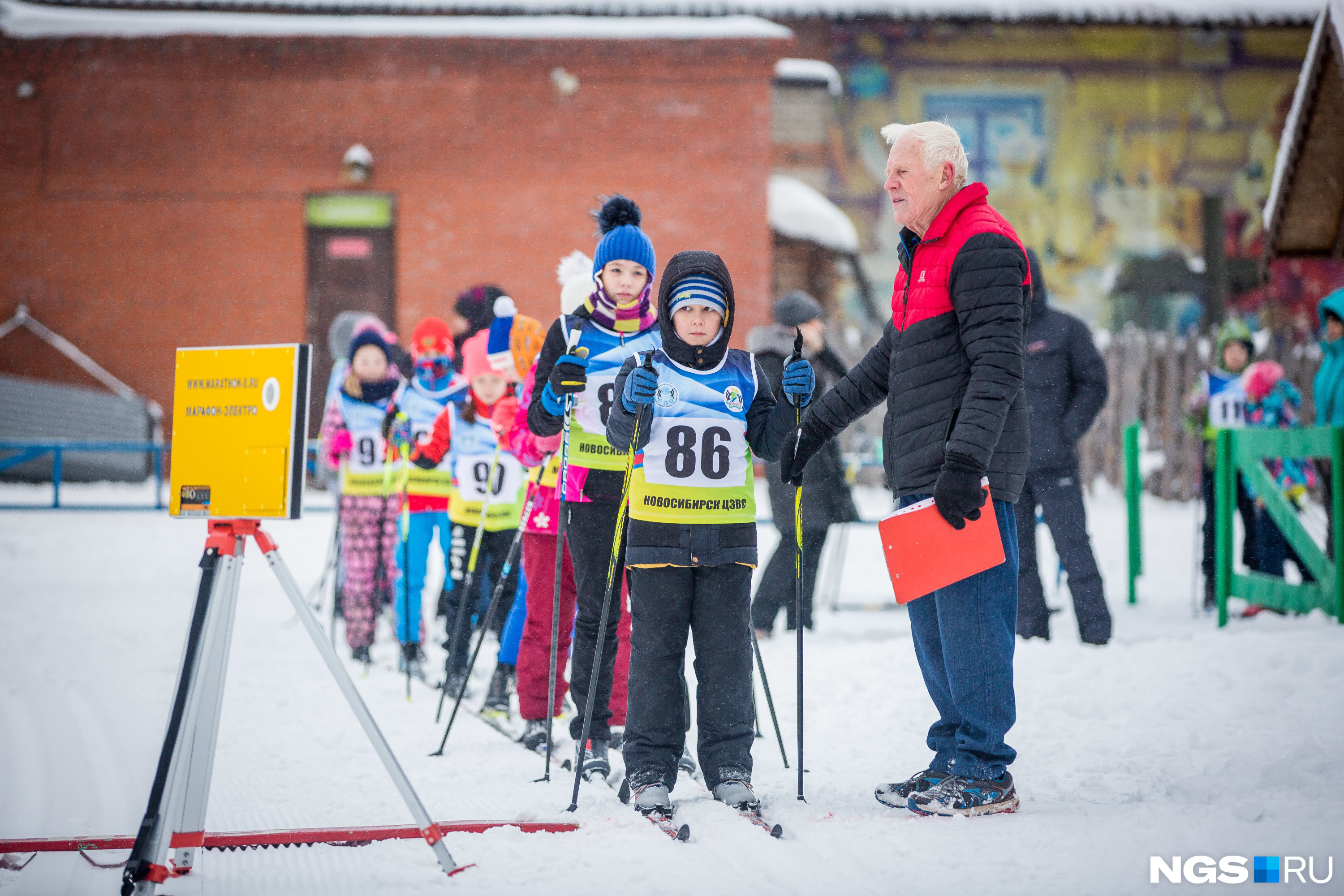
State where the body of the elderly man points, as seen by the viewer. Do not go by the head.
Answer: to the viewer's left

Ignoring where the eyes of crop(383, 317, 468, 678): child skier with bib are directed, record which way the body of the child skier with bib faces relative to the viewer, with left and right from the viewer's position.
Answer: facing the viewer

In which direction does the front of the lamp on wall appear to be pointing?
toward the camera

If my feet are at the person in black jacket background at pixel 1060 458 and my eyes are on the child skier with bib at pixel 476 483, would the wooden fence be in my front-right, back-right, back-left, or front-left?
back-right

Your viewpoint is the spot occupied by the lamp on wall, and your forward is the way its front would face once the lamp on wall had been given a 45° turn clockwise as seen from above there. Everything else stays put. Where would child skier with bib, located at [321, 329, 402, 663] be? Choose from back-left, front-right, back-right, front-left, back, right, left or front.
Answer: front-left

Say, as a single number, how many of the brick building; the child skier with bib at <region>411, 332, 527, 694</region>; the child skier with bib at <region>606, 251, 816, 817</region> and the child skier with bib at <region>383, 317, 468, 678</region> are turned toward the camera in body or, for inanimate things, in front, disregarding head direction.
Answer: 4

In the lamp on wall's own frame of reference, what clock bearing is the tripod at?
The tripod is roughly at 12 o'clock from the lamp on wall.

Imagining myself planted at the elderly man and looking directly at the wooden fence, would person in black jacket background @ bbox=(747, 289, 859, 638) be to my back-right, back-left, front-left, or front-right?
front-left

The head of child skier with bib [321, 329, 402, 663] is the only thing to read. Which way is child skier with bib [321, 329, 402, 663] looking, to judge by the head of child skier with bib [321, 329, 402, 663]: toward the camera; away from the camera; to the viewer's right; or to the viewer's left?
toward the camera

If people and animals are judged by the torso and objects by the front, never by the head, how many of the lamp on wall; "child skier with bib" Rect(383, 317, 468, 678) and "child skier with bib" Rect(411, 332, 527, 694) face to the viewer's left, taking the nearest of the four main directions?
0

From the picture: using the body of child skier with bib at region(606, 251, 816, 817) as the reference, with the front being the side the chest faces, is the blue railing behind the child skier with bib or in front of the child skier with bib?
behind

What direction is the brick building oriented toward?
toward the camera

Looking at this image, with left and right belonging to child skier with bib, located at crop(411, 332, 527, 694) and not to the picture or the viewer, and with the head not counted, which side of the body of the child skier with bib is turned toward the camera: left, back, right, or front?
front
